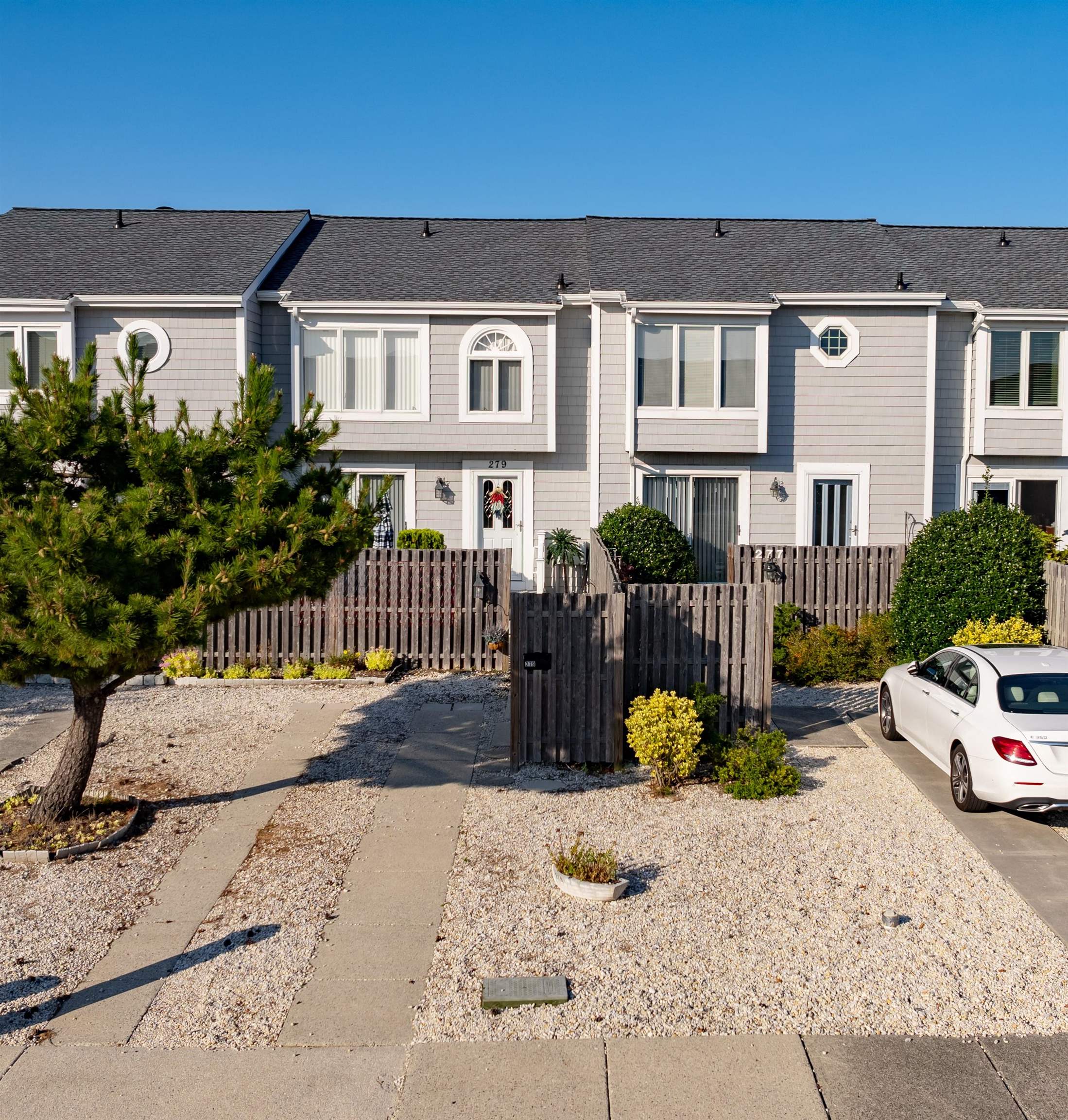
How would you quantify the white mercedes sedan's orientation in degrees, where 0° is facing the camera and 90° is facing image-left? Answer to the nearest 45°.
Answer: approximately 135°

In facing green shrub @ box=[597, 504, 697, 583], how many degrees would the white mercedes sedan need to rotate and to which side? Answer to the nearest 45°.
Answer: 0° — it already faces it

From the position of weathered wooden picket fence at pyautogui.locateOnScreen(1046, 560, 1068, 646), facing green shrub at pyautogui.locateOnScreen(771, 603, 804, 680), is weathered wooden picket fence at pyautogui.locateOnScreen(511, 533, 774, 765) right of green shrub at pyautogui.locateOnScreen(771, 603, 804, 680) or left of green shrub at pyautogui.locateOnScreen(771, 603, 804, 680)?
left

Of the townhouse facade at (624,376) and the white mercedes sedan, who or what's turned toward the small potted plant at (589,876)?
the townhouse facade

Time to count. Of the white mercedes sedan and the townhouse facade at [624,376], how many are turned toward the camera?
1

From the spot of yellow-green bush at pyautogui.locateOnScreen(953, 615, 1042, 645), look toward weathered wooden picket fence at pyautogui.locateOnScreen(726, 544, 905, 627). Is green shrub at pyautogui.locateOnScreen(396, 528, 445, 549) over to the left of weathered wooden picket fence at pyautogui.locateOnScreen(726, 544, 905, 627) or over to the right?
left

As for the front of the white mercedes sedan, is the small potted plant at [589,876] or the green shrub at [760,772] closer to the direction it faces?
the green shrub

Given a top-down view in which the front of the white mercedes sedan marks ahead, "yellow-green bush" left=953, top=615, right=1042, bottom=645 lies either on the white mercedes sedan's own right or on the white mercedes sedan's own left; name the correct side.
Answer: on the white mercedes sedan's own right

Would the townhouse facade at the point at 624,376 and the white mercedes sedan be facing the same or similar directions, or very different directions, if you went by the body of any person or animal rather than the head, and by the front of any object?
very different directions

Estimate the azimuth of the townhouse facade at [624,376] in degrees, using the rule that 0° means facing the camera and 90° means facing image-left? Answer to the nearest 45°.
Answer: approximately 0°
